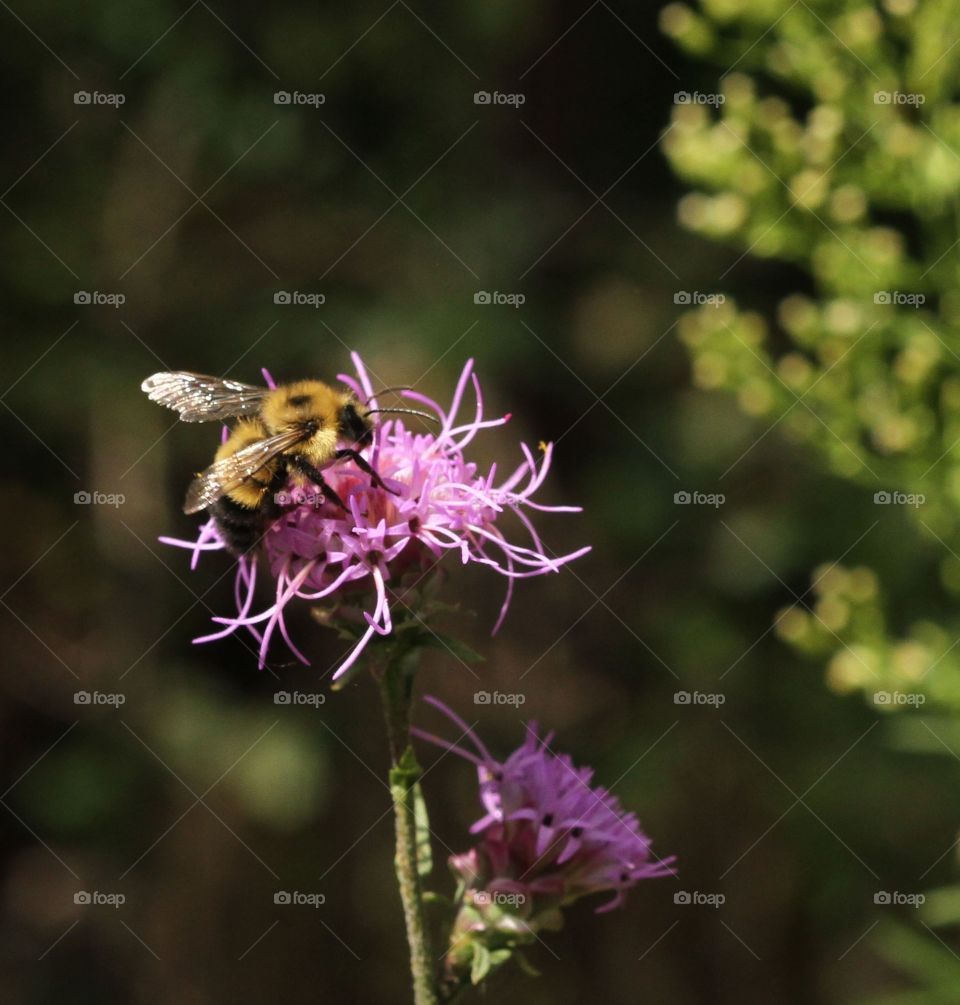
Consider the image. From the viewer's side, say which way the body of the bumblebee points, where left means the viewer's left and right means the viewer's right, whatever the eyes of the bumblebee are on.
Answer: facing to the right of the viewer
